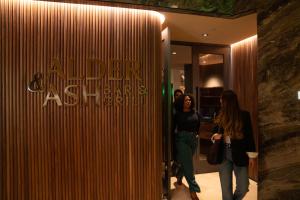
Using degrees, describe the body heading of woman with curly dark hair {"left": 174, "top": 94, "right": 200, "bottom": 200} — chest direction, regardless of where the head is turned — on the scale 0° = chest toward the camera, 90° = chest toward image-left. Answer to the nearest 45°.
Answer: approximately 315°

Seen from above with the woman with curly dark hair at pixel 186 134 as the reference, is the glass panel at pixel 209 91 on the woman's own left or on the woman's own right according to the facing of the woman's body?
on the woman's own left

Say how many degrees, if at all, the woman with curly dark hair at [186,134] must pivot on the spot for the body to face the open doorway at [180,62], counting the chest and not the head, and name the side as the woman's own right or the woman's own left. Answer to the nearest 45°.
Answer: approximately 135° to the woman's own left

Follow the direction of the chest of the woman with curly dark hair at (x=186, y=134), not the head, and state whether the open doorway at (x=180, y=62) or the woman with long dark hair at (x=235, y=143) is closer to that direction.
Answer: the woman with long dark hair
